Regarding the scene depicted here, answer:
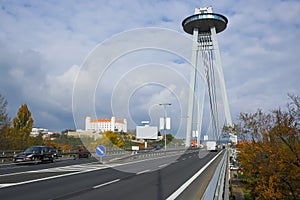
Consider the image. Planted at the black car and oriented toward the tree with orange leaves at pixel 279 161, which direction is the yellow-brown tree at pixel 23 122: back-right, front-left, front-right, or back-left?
back-left

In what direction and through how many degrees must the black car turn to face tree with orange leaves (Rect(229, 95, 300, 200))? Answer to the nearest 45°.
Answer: approximately 90° to its left

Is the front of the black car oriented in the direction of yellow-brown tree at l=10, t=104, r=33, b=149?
no

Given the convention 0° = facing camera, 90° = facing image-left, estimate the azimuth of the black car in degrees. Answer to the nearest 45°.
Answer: approximately 45°

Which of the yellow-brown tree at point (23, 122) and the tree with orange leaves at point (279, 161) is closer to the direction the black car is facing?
the tree with orange leaves

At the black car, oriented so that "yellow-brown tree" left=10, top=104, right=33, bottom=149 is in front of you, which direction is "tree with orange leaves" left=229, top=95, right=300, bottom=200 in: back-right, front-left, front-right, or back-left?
back-right
